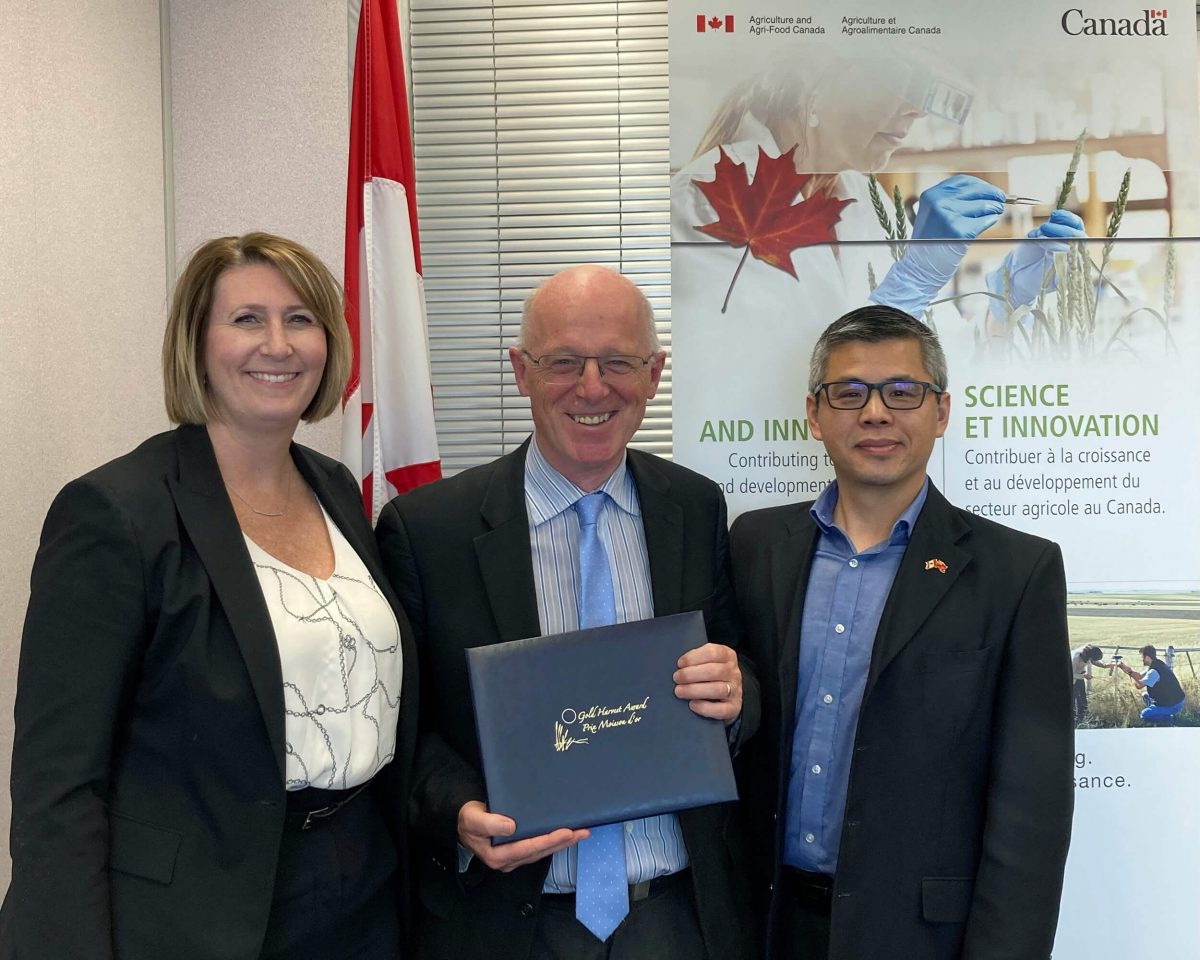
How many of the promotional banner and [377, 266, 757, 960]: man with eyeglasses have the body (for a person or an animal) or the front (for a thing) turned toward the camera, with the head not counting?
2

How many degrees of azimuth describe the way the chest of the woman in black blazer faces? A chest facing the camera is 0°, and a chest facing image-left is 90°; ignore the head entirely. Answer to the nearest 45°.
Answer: approximately 315°

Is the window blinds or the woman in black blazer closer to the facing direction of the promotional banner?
the woman in black blazer

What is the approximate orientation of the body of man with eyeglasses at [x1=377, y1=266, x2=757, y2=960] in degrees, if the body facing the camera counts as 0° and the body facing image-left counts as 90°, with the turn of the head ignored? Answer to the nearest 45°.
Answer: approximately 0°

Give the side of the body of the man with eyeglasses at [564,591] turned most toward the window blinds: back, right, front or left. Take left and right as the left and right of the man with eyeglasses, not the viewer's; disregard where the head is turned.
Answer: back

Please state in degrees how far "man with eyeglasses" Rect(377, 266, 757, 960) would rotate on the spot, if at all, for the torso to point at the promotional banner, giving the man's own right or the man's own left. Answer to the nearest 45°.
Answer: approximately 135° to the man's own left

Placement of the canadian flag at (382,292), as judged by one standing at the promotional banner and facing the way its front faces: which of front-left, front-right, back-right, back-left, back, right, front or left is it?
right
